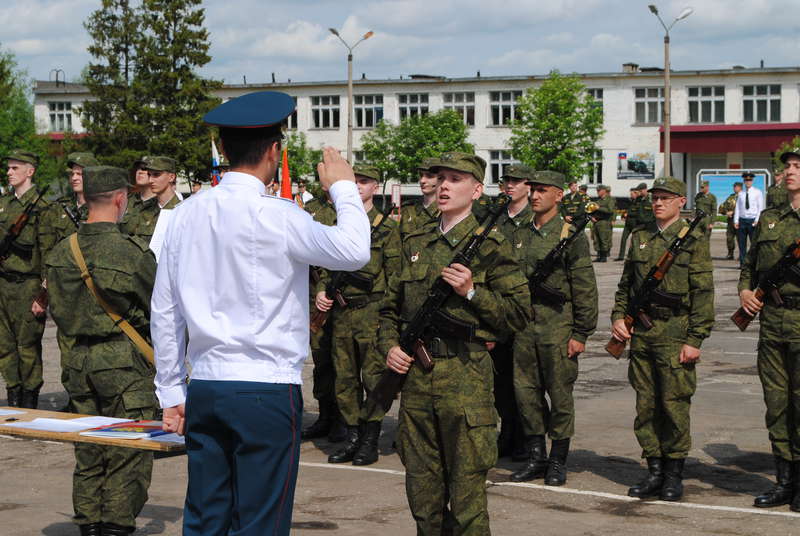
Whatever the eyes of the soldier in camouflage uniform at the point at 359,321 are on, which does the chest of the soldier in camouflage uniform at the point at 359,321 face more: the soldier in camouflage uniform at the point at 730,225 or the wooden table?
the wooden table

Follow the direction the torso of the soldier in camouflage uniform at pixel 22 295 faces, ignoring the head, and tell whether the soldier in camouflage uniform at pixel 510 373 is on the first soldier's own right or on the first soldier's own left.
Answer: on the first soldier's own left

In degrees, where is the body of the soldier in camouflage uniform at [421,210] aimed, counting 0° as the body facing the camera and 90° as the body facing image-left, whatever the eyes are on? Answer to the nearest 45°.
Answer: approximately 45°

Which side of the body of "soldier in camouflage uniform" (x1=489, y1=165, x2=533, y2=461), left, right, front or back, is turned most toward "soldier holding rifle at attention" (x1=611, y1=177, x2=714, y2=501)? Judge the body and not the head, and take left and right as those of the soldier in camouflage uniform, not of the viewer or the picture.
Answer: left

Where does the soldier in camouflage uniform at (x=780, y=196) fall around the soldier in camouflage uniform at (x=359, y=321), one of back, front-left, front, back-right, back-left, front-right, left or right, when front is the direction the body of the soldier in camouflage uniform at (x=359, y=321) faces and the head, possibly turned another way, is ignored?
back-left

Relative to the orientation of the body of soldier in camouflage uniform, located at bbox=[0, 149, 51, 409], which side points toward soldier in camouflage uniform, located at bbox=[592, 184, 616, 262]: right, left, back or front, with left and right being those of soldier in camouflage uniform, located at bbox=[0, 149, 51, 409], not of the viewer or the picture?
back

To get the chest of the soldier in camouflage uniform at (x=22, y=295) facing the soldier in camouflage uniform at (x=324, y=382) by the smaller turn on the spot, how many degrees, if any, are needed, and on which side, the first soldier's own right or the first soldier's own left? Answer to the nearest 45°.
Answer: approximately 90° to the first soldier's own left

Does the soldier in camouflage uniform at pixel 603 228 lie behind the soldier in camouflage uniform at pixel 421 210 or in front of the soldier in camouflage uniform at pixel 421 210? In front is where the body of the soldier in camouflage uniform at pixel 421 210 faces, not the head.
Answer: behind
